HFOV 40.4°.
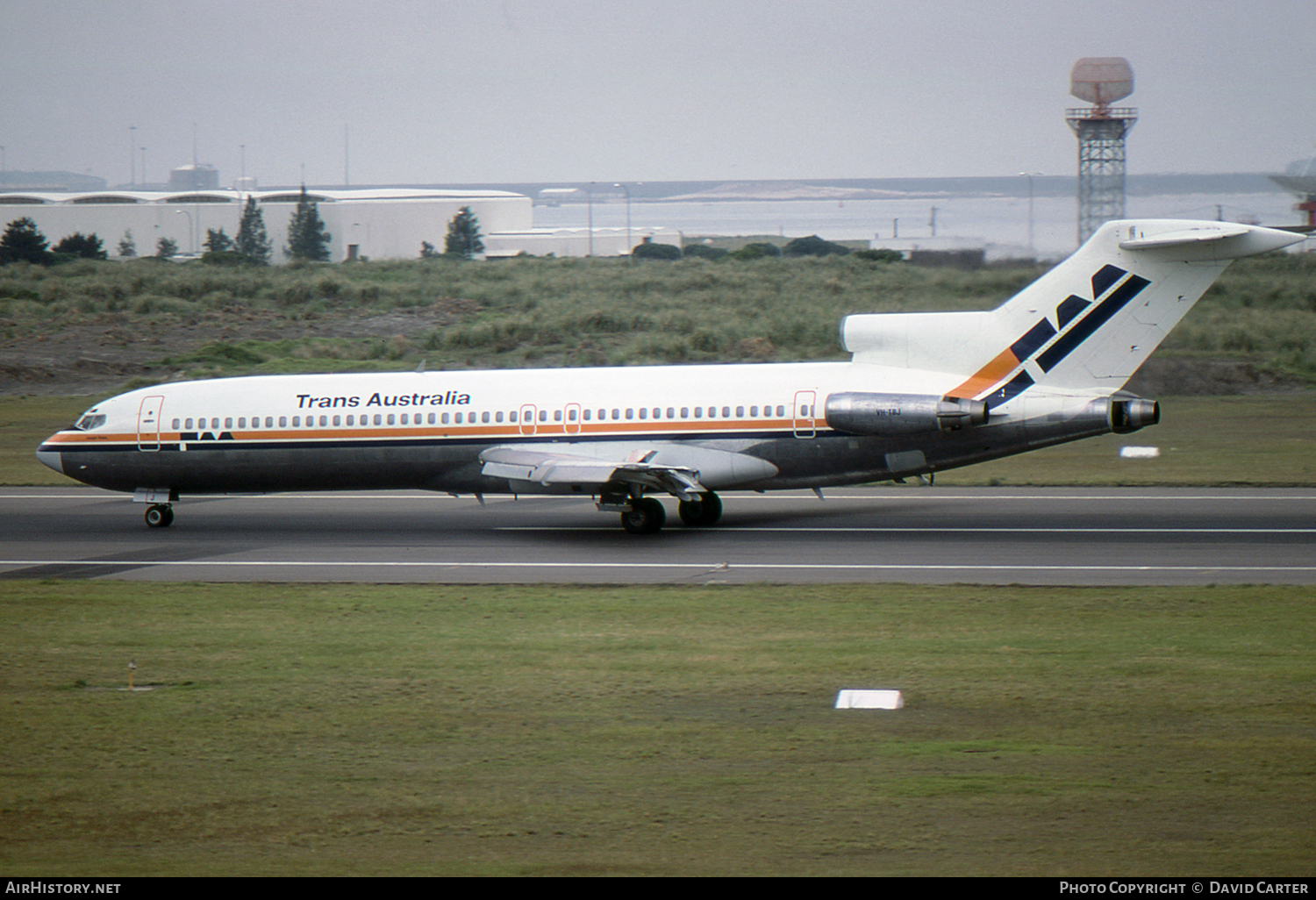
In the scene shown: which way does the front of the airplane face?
to the viewer's left
